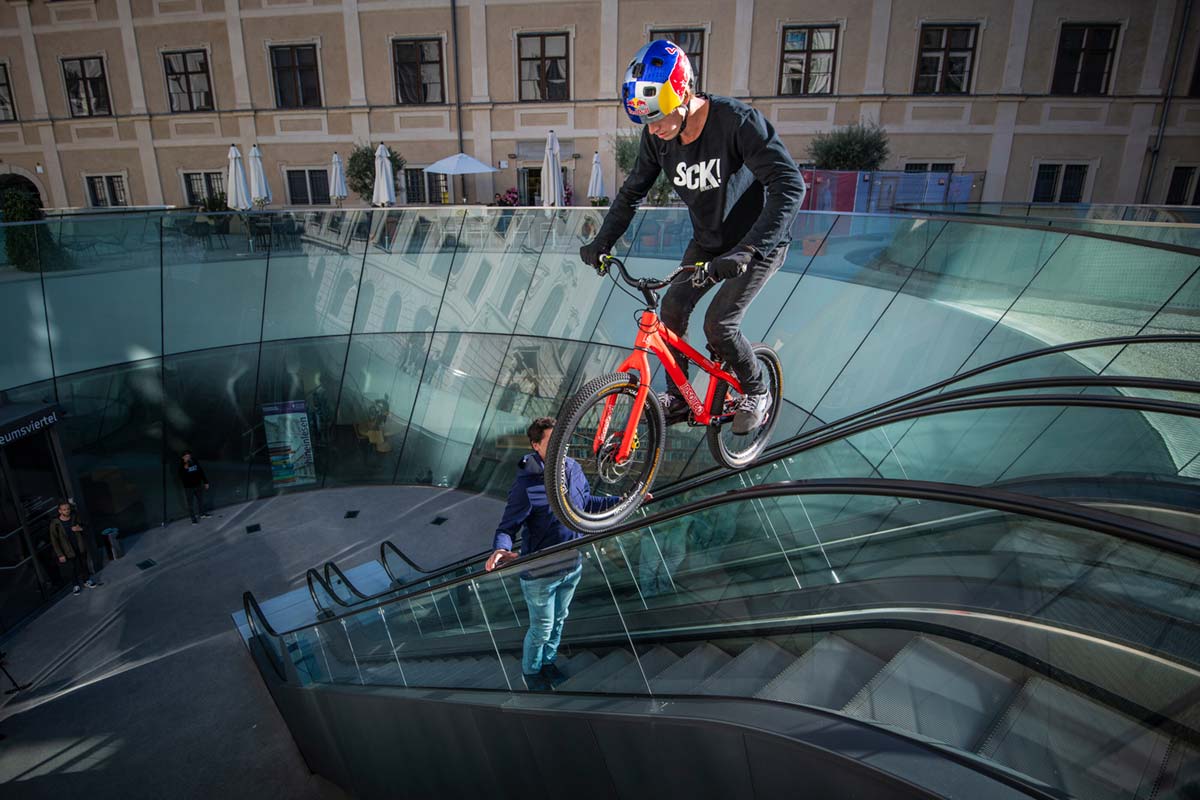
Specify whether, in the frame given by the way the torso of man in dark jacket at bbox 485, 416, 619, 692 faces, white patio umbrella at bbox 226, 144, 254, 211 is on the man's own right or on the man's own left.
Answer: on the man's own left

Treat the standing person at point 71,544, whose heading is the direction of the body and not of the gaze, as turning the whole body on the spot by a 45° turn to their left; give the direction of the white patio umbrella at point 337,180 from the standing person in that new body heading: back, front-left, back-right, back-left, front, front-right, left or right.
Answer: front-left

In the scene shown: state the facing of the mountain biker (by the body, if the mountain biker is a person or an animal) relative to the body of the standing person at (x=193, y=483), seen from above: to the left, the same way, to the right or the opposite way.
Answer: to the right

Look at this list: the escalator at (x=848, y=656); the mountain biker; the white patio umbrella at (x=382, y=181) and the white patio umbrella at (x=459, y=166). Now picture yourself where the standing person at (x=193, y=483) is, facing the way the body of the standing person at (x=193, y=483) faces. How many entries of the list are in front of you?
2

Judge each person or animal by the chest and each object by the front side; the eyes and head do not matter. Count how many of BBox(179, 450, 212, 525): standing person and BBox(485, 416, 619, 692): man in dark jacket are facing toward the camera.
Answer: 1

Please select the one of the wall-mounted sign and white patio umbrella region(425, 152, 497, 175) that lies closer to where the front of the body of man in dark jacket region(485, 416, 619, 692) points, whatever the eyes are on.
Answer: the white patio umbrella

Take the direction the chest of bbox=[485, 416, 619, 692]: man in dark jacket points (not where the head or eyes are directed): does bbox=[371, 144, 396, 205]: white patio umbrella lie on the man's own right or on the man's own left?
on the man's own left

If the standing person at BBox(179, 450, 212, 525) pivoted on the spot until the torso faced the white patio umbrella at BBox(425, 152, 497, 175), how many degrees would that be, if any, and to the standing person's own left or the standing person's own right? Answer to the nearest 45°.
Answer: approximately 135° to the standing person's own left

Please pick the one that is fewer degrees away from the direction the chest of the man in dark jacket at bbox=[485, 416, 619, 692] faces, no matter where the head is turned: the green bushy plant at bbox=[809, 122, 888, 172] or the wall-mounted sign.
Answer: the green bushy plant

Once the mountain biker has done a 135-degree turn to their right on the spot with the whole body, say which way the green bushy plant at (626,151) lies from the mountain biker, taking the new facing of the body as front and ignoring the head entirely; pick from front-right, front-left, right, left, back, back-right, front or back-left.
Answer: front

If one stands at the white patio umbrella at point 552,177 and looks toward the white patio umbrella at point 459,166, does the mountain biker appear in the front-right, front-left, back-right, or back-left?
back-left
